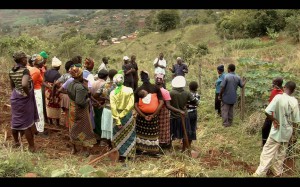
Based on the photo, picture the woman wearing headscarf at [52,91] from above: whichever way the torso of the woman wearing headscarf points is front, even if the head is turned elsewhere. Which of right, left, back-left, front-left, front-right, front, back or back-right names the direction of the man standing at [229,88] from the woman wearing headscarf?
front-right

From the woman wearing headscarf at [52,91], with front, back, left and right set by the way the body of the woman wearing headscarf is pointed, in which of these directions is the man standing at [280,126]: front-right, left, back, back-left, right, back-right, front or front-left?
right

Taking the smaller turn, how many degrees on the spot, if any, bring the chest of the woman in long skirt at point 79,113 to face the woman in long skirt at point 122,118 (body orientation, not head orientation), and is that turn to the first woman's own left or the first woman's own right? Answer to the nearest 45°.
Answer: approximately 90° to the first woman's own right

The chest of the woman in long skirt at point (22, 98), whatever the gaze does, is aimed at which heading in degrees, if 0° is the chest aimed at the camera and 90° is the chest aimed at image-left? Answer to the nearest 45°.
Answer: approximately 225°

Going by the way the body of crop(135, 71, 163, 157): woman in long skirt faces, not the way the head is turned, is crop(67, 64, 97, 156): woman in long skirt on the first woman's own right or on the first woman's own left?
on the first woman's own left

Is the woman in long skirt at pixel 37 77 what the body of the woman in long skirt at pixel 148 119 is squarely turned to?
no

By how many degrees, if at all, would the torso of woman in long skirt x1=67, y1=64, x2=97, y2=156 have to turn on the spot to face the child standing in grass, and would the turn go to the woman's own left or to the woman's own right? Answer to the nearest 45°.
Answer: approximately 45° to the woman's own right

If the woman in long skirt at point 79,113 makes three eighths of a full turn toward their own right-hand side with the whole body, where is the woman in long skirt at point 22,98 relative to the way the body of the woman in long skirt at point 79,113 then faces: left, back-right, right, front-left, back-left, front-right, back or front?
right

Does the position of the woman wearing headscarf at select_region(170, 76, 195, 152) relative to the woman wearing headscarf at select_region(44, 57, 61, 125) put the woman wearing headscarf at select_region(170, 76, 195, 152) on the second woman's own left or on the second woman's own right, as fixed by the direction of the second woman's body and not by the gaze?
on the second woman's own right

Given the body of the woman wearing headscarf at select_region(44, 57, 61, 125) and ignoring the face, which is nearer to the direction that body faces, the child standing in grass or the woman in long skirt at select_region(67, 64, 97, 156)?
the child standing in grass
